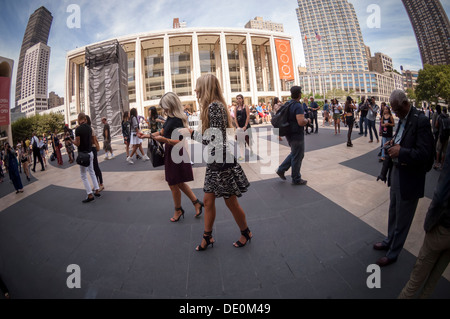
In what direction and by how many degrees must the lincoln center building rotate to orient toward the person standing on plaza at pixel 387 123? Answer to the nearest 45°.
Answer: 0° — it already faces them

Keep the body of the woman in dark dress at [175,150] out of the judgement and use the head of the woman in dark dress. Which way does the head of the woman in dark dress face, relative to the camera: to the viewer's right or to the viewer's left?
to the viewer's left

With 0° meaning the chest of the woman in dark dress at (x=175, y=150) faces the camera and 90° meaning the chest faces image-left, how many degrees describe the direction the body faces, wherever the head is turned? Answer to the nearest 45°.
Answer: approximately 90°

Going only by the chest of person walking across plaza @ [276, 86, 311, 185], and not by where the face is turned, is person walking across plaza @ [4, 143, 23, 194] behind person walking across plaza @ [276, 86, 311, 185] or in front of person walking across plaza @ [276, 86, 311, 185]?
behind

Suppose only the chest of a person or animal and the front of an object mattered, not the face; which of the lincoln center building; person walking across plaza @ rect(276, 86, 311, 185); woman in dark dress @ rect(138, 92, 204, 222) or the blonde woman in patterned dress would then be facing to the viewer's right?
the person walking across plaza

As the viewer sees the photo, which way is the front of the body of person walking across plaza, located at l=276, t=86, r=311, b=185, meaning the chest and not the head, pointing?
to the viewer's right
